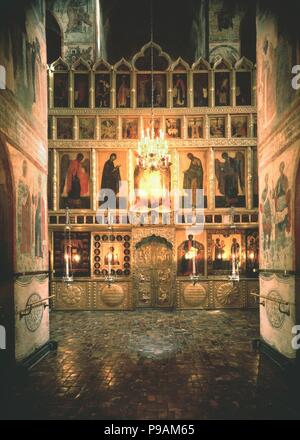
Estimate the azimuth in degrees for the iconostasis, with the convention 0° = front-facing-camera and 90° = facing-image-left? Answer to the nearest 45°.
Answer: approximately 0°
